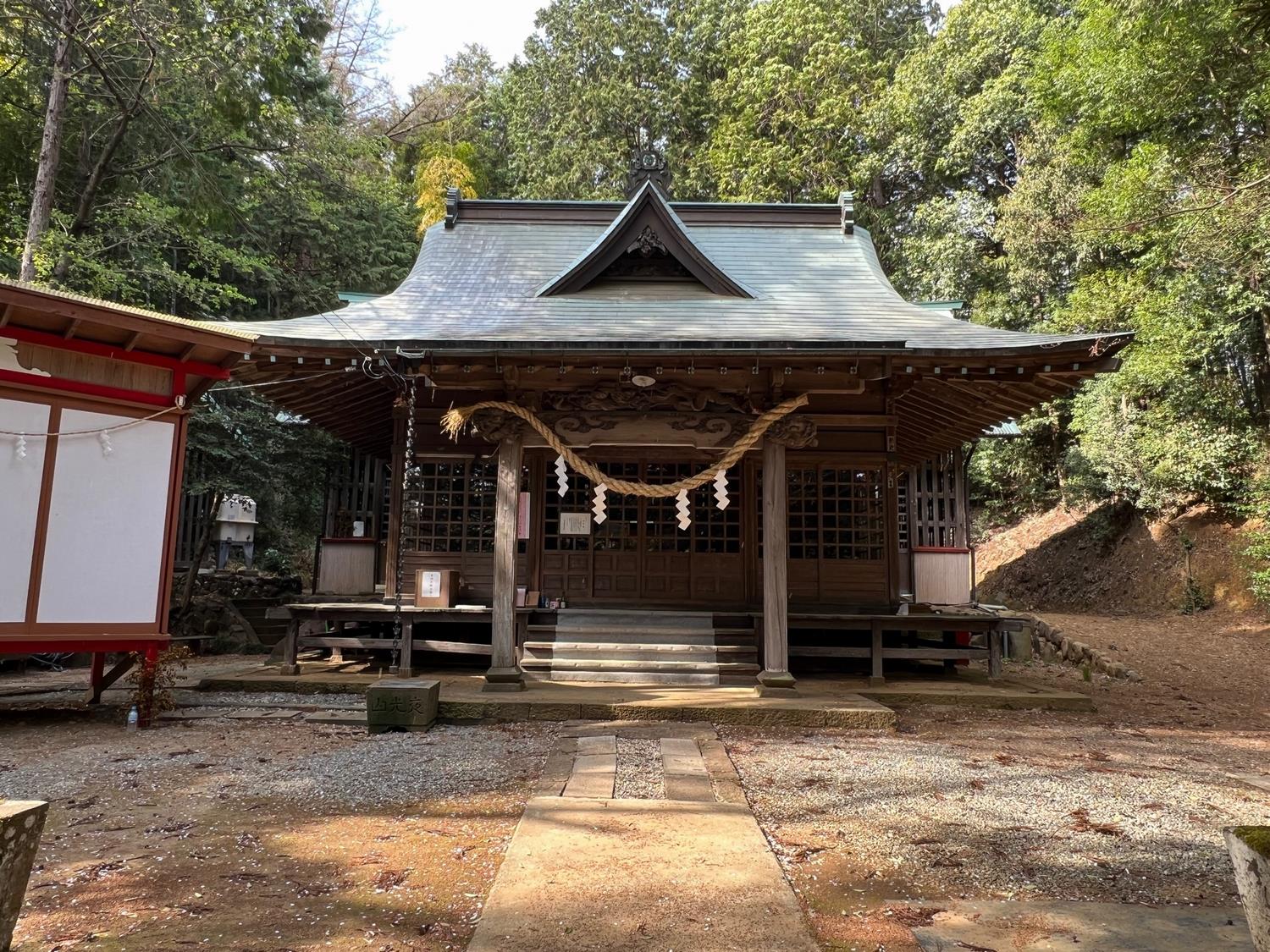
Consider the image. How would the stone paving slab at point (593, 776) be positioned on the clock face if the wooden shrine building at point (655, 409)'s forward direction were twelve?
The stone paving slab is roughly at 12 o'clock from the wooden shrine building.

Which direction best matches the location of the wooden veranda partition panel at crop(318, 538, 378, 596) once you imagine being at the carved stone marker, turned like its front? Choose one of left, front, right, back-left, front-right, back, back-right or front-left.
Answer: back

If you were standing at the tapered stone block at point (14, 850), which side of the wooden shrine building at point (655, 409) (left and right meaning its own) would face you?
front

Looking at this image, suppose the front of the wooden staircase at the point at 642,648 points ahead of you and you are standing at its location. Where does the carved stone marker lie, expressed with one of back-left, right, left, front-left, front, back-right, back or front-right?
front-right

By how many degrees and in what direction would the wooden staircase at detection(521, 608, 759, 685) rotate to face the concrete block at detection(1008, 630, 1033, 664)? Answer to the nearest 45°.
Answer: approximately 135° to its left

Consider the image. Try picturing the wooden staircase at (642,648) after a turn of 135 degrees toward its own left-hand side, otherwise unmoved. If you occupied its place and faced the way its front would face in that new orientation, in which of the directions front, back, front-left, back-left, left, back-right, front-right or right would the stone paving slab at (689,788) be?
back-right

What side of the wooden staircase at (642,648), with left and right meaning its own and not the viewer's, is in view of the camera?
front

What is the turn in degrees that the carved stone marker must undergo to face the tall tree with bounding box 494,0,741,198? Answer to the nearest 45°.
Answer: approximately 180°

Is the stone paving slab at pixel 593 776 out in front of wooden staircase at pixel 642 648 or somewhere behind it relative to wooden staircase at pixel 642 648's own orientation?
in front

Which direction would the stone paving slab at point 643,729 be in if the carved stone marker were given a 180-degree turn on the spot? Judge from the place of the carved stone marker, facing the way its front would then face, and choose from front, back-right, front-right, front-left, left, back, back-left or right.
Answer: right

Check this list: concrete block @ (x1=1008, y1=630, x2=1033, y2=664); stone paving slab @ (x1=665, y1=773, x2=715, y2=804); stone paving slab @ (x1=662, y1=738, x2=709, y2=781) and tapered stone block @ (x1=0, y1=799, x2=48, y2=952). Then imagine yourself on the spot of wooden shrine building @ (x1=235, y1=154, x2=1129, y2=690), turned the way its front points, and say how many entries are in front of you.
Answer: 3

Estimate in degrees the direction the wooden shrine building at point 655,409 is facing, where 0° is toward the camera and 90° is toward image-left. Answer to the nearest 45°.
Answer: approximately 0°

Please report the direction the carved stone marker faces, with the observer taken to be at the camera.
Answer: facing the viewer

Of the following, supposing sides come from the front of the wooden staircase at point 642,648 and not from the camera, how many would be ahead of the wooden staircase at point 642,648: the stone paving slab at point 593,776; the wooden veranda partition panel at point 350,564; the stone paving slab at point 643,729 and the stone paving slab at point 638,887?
3

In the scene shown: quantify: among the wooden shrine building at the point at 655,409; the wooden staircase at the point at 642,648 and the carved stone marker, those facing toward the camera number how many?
3

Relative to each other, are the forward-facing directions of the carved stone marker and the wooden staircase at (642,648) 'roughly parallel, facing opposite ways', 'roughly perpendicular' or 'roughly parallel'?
roughly parallel

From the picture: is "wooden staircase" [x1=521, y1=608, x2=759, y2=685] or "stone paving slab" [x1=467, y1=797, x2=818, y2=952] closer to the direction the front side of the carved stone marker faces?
the stone paving slab
